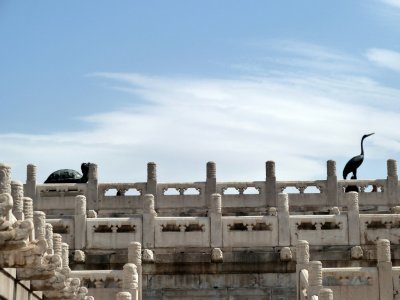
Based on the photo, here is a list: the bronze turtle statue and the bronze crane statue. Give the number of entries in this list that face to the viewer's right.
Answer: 2

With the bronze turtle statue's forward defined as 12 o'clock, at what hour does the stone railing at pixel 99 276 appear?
The stone railing is roughly at 3 o'clock from the bronze turtle statue.

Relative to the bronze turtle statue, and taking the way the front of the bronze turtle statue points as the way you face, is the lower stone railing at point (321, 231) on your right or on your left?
on your right

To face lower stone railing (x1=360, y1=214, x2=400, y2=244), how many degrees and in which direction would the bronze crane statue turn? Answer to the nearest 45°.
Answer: approximately 90° to its right

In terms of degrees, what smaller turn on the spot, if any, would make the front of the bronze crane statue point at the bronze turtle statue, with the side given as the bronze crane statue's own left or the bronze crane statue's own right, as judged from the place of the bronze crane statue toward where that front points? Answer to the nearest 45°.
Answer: approximately 180°

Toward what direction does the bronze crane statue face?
to the viewer's right

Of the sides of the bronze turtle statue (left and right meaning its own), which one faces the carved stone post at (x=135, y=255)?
right

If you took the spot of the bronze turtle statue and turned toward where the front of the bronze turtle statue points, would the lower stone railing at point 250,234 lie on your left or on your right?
on your right

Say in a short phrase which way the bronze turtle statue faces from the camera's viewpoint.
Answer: facing to the right of the viewer

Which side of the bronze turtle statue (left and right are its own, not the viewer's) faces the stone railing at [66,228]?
right

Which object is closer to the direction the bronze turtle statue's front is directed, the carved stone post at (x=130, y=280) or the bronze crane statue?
the bronze crane statue
